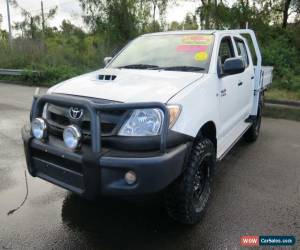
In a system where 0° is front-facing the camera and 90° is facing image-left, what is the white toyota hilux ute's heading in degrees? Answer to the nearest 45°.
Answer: approximately 45°
